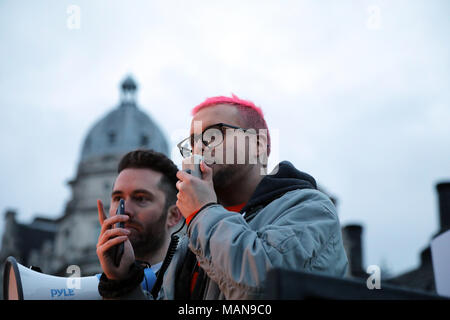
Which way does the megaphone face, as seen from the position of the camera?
facing to the left of the viewer

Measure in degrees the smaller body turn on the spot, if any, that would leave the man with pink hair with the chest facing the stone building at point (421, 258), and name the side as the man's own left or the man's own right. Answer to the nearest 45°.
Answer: approximately 135° to the man's own right

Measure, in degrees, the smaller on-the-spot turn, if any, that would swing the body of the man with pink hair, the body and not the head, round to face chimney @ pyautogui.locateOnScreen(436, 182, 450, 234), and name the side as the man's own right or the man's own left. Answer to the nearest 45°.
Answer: approximately 135° to the man's own right

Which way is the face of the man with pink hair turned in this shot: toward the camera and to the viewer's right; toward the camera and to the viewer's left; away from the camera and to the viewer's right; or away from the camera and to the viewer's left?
toward the camera and to the viewer's left

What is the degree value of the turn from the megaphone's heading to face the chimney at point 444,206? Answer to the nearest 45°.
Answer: approximately 135° to its right

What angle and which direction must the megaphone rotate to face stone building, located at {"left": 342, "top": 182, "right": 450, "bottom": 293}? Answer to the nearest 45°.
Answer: approximately 135° to its right

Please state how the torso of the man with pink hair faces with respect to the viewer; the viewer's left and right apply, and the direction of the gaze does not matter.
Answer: facing the viewer and to the left of the viewer
